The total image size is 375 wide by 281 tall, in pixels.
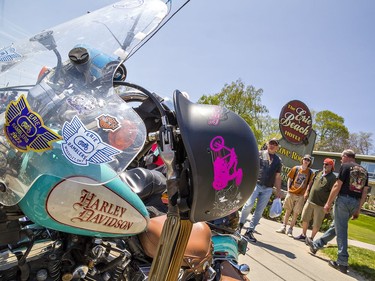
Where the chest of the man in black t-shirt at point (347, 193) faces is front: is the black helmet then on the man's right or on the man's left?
on the man's left

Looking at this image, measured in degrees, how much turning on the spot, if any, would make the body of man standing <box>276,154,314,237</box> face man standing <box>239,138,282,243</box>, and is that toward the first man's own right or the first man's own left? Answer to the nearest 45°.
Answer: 0° — they already face them

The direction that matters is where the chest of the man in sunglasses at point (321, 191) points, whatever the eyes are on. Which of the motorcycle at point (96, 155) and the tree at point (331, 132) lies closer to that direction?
the motorcycle

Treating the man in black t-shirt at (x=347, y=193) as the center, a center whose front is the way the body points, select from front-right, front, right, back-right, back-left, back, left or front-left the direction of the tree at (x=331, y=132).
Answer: front-right

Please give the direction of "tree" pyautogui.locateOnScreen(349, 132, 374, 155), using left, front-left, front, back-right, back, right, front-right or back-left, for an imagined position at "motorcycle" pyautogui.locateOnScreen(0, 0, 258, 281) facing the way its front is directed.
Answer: back

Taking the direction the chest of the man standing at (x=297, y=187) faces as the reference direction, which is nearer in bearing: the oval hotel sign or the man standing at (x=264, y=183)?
the man standing

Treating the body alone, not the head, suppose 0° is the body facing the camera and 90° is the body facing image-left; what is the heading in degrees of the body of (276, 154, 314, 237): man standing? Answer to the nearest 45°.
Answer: approximately 0°

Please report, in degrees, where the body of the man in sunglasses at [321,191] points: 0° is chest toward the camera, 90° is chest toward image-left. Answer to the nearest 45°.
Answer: approximately 45°

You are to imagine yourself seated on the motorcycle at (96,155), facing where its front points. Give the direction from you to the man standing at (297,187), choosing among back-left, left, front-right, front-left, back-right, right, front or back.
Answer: back

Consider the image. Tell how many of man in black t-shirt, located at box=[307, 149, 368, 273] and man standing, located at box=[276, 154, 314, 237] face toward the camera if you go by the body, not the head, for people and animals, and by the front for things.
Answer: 1
